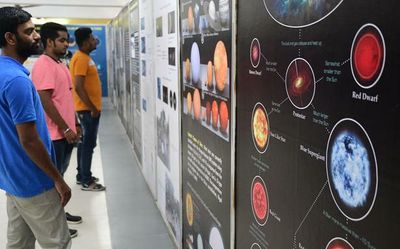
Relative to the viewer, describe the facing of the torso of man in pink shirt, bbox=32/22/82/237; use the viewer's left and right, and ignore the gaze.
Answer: facing to the right of the viewer

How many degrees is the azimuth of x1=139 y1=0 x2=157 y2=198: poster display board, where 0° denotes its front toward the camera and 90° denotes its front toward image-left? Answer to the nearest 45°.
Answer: approximately 90°

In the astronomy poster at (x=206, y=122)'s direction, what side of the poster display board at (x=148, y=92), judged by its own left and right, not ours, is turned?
left

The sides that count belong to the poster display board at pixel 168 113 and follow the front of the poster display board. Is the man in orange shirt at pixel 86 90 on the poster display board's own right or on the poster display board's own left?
on the poster display board's own right

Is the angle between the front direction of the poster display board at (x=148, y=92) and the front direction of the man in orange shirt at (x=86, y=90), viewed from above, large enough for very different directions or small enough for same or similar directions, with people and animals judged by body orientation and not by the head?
very different directions

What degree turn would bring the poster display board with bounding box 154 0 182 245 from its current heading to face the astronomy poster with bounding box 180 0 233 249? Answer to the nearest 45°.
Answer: approximately 90° to its left

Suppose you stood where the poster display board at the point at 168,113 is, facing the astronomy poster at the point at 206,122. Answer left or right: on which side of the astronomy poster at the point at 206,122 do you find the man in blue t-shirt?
right

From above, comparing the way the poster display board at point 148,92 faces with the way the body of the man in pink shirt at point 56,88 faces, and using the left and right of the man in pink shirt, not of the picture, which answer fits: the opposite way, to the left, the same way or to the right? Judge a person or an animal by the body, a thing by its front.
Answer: the opposite way

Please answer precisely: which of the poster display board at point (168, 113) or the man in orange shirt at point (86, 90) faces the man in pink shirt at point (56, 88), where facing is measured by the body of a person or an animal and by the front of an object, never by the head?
the poster display board

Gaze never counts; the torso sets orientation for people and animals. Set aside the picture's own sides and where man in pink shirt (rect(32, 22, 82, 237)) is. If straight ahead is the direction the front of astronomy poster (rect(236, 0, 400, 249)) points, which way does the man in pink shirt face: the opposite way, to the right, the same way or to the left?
the opposite way

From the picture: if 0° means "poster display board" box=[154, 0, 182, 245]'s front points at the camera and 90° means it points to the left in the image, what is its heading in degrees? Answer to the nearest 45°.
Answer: approximately 90°

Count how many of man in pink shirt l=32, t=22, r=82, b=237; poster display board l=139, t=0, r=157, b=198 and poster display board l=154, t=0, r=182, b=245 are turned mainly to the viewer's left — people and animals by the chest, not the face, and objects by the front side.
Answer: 2

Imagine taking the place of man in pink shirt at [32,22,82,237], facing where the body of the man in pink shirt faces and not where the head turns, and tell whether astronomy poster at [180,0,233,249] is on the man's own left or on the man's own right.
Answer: on the man's own right
